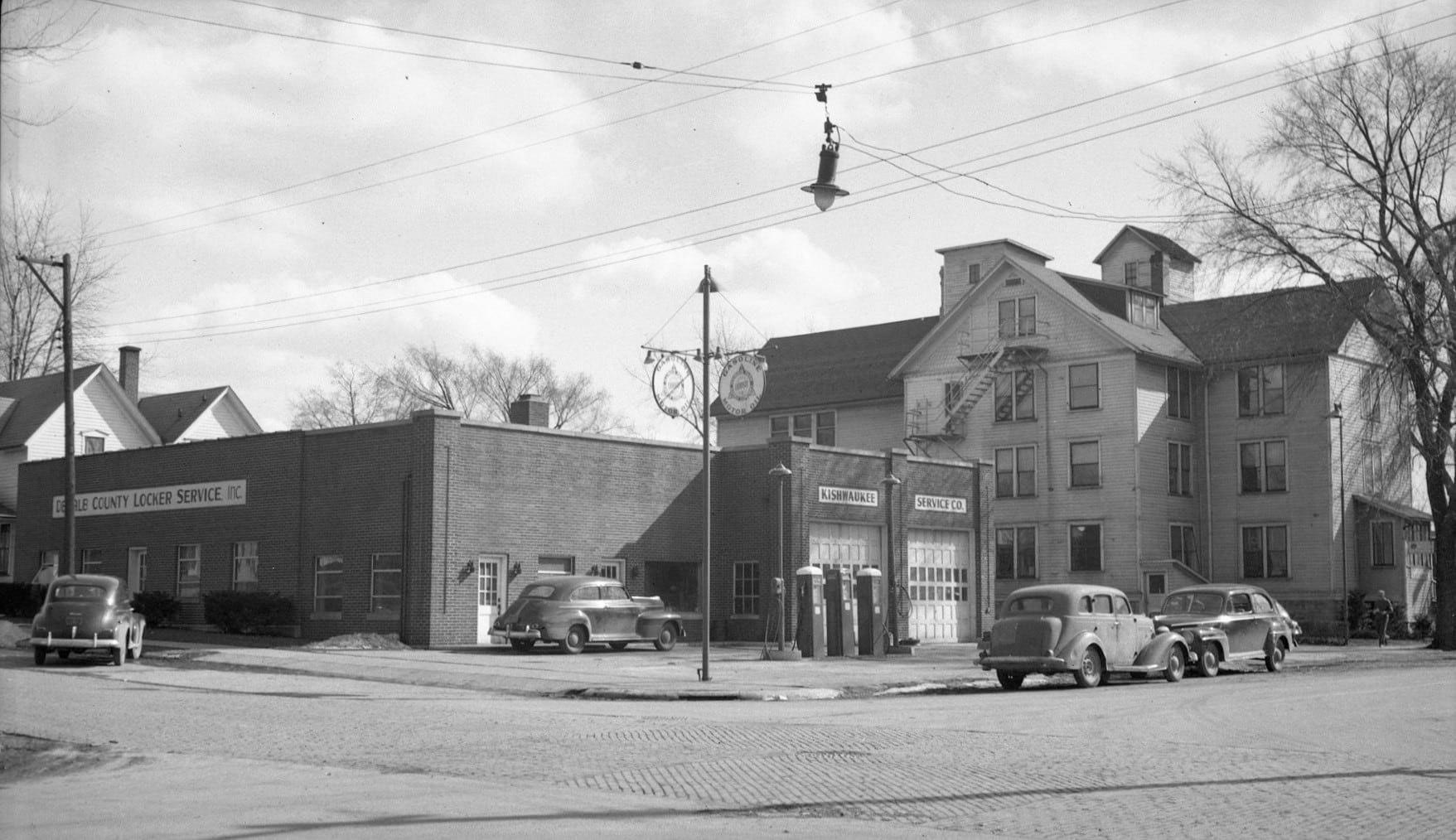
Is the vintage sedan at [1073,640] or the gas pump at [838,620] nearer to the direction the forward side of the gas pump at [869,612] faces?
the vintage sedan

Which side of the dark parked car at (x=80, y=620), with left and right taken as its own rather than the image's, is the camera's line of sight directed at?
back

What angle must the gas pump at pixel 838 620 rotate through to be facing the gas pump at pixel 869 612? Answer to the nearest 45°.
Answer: approximately 90° to its left

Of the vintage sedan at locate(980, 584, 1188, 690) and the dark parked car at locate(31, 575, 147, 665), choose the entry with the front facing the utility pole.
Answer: the dark parked car

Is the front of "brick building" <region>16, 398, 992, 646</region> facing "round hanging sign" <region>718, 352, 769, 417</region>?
yes

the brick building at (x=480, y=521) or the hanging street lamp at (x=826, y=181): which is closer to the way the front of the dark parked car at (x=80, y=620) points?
the brick building

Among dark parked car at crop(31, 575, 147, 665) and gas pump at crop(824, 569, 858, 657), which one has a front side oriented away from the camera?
the dark parked car

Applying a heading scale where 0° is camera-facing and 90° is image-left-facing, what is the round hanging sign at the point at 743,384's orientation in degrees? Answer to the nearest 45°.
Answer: approximately 45°

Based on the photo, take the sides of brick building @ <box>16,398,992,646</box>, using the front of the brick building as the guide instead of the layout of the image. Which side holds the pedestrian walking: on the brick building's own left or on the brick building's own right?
on the brick building's own left

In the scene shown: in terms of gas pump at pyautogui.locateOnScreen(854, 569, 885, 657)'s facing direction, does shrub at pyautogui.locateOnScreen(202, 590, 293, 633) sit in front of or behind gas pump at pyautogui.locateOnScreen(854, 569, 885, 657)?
behind

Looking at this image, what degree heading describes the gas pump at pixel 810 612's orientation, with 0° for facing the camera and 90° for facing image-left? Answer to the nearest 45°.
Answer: approximately 315°

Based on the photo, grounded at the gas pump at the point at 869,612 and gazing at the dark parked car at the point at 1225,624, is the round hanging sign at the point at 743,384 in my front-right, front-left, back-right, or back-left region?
back-right

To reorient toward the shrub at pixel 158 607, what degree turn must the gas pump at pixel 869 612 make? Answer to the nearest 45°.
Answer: approximately 135° to its right
